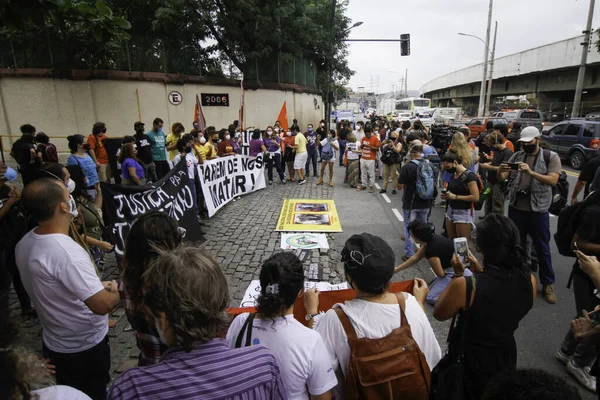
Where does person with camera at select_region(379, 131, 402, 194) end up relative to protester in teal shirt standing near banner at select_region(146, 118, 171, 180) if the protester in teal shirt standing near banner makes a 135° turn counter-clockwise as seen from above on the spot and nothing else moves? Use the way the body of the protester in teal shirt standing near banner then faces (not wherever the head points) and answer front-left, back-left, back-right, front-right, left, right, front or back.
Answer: right

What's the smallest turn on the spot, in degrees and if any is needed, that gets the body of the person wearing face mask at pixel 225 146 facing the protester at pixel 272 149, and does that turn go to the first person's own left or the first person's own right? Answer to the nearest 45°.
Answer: approximately 90° to the first person's own left

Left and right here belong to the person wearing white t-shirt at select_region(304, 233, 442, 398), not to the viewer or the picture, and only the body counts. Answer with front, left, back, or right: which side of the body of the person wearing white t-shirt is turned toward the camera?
back

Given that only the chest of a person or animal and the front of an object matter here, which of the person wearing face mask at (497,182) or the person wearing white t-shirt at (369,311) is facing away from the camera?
the person wearing white t-shirt

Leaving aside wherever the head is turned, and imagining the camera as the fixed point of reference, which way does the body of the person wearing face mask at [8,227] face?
to the viewer's right

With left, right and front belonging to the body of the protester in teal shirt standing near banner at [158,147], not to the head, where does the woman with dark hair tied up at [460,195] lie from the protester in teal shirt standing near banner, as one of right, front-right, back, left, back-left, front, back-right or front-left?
front

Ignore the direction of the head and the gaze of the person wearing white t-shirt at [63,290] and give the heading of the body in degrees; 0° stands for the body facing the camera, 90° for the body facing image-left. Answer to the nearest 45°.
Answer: approximately 225°

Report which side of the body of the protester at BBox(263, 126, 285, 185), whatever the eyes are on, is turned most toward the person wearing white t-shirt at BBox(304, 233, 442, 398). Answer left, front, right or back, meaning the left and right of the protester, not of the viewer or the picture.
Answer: front

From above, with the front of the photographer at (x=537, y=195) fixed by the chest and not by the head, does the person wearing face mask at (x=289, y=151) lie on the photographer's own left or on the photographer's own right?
on the photographer's own right

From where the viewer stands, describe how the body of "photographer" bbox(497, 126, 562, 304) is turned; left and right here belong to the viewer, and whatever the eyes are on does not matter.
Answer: facing the viewer and to the left of the viewer

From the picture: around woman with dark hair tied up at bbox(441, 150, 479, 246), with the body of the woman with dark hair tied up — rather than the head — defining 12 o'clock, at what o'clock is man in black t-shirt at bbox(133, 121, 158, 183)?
The man in black t-shirt is roughly at 2 o'clock from the woman with dark hair tied up.

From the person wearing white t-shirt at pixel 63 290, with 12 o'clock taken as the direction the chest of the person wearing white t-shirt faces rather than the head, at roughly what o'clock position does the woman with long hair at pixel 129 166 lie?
The woman with long hair is roughly at 11 o'clock from the person wearing white t-shirt.

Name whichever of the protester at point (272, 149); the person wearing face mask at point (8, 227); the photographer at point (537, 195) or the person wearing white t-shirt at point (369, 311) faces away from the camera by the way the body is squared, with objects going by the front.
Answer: the person wearing white t-shirt

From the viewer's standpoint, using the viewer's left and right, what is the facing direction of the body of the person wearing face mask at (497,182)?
facing to the left of the viewer

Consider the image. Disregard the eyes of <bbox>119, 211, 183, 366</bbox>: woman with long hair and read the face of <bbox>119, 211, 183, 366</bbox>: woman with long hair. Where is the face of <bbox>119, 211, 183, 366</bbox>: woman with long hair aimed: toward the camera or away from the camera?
away from the camera

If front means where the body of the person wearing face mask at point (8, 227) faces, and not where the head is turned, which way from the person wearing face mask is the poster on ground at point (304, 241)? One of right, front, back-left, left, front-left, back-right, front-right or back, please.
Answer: front

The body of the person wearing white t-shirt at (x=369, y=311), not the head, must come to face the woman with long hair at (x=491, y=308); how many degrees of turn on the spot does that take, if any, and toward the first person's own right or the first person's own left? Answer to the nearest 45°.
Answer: approximately 45° to the first person's own right

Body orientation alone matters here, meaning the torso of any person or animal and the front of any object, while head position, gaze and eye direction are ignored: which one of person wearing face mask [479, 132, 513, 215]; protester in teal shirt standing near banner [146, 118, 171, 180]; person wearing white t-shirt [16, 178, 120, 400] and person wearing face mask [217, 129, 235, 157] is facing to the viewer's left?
person wearing face mask [479, 132, 513, 215]

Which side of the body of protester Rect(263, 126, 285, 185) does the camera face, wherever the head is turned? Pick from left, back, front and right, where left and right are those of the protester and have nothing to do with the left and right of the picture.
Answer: front

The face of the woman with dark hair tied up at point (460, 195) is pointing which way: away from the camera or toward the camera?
toward the camera
